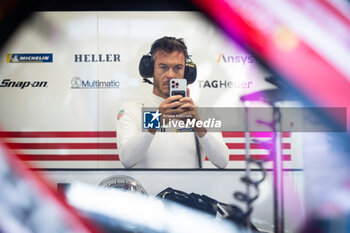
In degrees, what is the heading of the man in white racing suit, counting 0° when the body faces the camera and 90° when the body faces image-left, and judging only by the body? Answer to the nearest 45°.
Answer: approximately 0°
